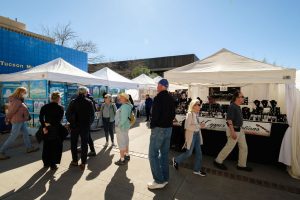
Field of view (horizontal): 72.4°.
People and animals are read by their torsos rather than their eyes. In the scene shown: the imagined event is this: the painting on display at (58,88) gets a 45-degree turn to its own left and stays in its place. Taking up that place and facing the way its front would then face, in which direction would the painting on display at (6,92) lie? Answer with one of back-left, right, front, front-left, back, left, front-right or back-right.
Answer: back

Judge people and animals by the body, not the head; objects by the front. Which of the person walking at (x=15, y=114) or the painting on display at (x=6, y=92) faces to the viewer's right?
the person walking

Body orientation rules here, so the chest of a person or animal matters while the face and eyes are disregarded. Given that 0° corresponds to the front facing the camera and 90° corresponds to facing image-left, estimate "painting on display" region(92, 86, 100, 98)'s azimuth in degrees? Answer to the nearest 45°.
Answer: approximately 0°

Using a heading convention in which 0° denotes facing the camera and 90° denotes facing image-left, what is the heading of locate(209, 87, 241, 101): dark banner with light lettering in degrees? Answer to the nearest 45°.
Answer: approximately 0°

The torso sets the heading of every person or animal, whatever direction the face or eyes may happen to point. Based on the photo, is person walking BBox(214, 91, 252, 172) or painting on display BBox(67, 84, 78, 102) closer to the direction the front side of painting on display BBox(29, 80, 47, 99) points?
the person walking

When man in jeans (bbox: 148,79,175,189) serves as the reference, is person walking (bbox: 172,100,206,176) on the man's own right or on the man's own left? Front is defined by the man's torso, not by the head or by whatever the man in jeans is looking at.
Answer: on the man's own right

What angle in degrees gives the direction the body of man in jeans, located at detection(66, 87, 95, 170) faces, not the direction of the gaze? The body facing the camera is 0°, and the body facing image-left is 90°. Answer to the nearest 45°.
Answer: approximately 180°

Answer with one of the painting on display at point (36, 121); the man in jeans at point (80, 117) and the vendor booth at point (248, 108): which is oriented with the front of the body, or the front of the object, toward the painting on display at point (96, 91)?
the man in jeans

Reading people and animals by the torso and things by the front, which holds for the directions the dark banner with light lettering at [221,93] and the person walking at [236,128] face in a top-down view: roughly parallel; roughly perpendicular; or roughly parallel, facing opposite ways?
roughly perpendicular

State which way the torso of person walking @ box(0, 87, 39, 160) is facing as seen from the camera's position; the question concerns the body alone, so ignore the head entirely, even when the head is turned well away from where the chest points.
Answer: to the viewer's right

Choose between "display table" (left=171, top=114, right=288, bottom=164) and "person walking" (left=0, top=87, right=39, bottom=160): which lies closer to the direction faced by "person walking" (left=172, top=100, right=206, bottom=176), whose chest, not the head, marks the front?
the display table
